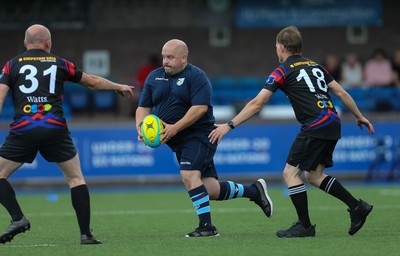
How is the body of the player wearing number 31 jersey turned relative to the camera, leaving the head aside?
away from the camera

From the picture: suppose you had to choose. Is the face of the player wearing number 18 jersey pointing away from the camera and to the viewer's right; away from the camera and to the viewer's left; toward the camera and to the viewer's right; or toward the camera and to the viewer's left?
away from the camera and to the viewer's left

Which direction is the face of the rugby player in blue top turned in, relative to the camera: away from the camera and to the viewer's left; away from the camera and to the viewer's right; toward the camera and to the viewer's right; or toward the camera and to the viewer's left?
toward the camera and to the viewer's left

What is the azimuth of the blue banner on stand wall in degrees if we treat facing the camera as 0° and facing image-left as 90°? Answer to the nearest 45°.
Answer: approximately 0°

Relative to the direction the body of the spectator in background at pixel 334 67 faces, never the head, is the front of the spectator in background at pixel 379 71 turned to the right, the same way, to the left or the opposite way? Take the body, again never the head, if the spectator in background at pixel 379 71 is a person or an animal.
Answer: the same way

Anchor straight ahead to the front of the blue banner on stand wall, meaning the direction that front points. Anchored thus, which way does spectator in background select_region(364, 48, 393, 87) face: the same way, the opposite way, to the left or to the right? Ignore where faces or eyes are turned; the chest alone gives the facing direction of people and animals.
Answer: the same way

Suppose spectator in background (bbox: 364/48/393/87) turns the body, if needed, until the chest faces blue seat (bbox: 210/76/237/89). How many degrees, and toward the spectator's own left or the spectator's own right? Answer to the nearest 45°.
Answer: approximately 90° to the spectator's own right

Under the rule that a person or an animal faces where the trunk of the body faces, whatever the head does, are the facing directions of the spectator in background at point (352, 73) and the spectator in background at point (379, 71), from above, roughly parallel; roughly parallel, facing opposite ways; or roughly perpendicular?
roughly parallel

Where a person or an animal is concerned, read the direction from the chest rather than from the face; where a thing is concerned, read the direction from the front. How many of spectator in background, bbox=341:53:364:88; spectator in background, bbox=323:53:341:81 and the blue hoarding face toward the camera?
3

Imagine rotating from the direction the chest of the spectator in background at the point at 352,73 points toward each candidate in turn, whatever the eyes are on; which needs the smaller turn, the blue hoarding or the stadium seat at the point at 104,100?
the blue hoarding

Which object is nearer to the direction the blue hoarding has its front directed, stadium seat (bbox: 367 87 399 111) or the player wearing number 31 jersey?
the player wearing number 31 jersey

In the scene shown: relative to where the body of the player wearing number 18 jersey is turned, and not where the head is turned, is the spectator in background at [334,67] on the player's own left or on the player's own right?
on the player's own right

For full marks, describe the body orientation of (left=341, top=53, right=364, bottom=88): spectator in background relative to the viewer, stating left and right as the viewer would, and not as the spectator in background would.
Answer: facing the viewer

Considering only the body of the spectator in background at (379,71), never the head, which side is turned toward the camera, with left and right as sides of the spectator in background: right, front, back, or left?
front

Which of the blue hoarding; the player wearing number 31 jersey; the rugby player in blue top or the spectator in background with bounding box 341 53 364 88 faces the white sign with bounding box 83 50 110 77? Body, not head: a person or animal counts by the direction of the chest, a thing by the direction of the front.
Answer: the player wearing number 31 jersey

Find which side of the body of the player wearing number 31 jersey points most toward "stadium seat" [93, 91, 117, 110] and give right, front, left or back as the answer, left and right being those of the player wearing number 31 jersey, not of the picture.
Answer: front

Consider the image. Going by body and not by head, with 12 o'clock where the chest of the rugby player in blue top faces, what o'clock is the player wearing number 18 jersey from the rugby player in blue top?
The player wearing number 18 jersey is roughly at 8 o'clock from the rugby player in blue top.
